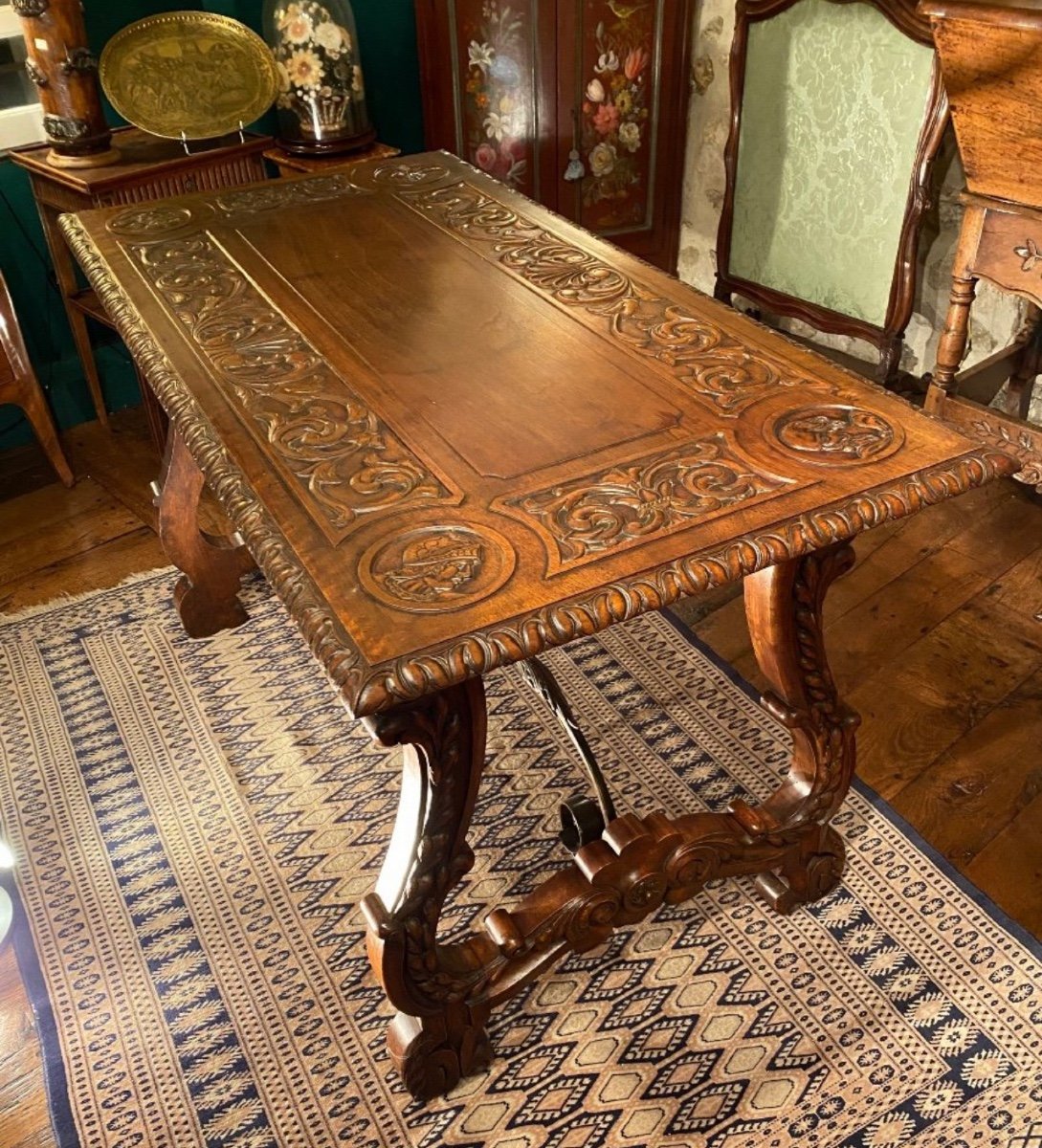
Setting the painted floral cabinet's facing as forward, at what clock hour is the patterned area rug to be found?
The patterned area rug is roughly at 12 o'clock from the painted floral cabinet.

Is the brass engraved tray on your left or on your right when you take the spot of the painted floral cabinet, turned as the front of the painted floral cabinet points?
on your right

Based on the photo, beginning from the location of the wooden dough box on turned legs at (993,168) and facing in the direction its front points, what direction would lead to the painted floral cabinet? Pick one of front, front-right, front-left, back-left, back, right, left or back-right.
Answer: right

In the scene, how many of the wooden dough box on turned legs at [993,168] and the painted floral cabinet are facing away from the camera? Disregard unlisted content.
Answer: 0

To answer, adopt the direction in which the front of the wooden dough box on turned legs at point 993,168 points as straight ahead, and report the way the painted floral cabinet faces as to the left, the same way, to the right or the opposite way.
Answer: to the left

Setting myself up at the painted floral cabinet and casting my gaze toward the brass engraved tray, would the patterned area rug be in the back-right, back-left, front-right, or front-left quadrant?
front-left

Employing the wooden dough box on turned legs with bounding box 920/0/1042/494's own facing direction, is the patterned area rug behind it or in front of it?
in front

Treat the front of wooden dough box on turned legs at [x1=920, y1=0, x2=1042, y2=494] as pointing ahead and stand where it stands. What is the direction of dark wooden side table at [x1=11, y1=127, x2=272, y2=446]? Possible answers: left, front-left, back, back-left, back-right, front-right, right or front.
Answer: front-right

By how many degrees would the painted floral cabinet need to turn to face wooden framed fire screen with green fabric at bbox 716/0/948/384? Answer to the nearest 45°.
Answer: approximately 45° to its left

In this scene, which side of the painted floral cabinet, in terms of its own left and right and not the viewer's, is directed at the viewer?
front

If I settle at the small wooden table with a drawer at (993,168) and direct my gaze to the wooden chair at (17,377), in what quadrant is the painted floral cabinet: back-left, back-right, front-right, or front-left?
front-right

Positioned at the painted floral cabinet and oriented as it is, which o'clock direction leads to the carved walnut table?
The carved walnut table is roughly at 12 o'clock from the painted floral cabinet.

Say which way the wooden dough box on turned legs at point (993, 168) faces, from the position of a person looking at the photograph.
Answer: facing the viewer and to the left of the viewer
